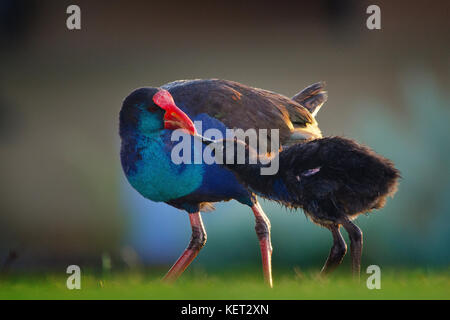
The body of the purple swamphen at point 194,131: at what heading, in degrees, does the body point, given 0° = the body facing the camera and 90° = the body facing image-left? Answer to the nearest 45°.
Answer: approximately 90°
